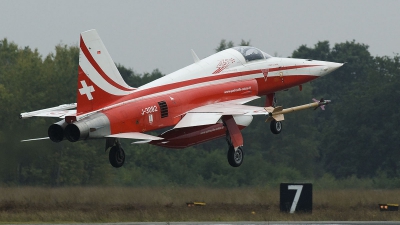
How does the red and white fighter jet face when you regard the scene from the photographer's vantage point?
facing away from the viewer and to the right of the viewer

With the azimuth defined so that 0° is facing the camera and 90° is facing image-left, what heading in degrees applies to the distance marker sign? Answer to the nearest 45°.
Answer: approximately 0°

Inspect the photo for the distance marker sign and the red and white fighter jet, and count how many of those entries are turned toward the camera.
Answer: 1
